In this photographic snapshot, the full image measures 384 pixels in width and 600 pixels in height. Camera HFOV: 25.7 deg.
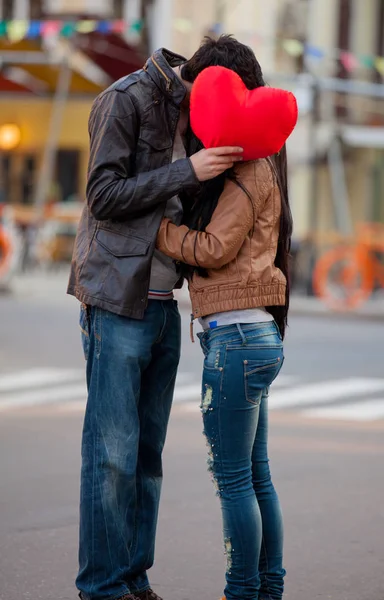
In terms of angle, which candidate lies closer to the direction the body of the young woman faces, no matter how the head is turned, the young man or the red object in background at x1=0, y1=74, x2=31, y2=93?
the young man

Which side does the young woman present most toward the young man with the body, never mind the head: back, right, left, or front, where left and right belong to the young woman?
front

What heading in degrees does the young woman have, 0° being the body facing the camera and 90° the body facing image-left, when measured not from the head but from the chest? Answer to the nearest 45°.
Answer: approximately 90°

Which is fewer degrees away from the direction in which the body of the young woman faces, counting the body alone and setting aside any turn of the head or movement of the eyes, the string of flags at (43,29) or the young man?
the young man
